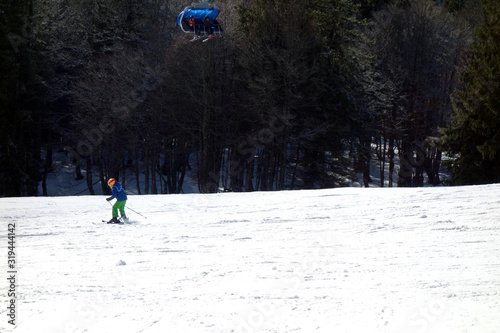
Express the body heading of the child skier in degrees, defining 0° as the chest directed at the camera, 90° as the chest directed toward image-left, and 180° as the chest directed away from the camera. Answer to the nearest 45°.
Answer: approximately 90°

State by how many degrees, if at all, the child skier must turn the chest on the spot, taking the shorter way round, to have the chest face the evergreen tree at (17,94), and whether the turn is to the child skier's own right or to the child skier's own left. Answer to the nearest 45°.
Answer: approximately 90° to the child skier's own right

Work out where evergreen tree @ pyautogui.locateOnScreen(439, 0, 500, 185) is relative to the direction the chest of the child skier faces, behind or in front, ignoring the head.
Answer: behind
